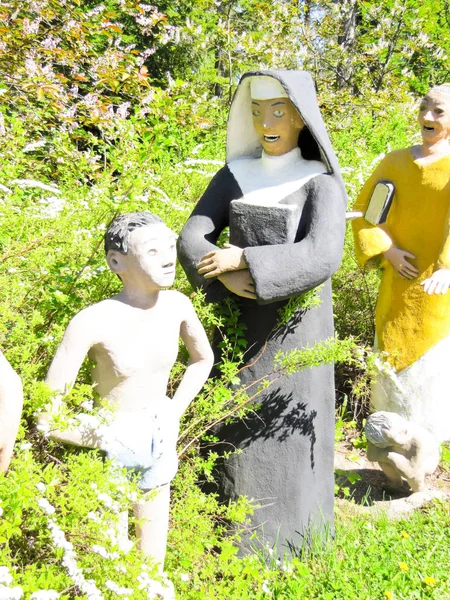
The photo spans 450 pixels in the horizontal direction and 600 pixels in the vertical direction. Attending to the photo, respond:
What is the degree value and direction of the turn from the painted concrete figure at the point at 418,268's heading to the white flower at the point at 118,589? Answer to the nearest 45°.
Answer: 0° — it already faces it

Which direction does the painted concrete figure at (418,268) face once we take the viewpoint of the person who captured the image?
facing the viewer

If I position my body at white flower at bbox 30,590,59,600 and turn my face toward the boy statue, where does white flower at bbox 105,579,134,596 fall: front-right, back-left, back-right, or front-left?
front-right

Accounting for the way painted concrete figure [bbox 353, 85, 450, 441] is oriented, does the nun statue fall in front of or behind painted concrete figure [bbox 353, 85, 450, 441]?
in front

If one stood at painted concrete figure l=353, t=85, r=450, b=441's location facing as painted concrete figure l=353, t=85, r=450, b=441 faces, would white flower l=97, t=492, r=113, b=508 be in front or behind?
in front

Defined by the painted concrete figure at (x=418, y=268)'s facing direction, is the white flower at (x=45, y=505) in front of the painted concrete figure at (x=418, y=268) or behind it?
in front
